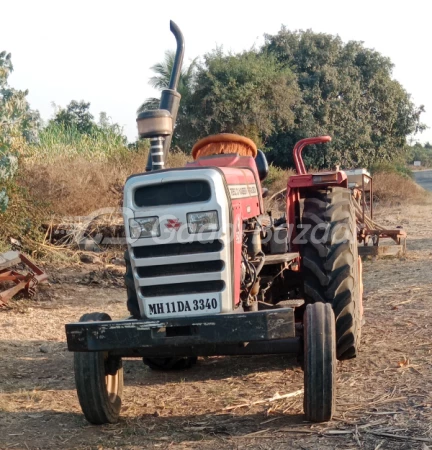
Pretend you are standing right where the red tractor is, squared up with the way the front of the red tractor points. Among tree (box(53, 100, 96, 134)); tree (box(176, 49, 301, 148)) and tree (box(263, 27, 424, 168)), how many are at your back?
3

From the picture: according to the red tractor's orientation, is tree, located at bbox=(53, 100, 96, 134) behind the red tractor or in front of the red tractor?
behind

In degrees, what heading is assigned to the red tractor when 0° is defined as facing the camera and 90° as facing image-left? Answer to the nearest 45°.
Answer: approximately 0°

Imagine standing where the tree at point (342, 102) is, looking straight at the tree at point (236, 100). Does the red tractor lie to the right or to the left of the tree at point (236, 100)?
left

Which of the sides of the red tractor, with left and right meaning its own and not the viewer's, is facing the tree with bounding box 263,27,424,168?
back

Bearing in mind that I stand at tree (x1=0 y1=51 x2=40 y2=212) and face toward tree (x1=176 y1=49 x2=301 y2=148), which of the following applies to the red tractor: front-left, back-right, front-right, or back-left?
back-right

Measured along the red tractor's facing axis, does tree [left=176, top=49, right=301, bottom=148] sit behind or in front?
behind
